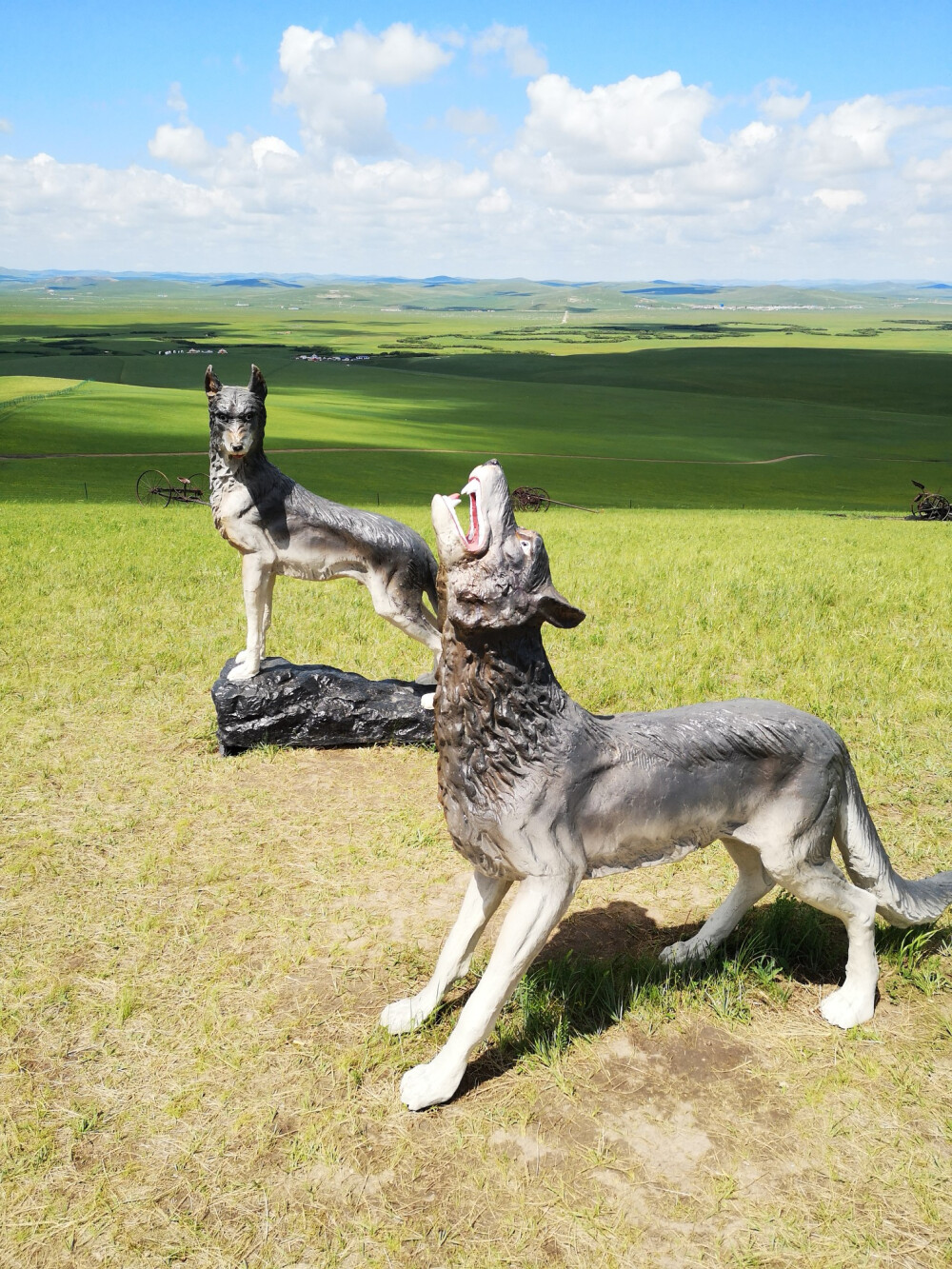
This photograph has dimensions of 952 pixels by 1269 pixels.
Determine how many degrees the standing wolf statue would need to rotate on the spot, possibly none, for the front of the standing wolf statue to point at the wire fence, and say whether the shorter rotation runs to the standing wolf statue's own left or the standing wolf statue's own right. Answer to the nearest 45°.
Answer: approximately 90° to the standing wolf statue's own right

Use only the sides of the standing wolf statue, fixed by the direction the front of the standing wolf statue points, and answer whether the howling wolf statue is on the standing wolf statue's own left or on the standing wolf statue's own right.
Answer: on the standing wolf statue's own left

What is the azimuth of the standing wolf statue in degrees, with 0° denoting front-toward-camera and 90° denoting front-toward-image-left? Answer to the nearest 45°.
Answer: approximately 90°
